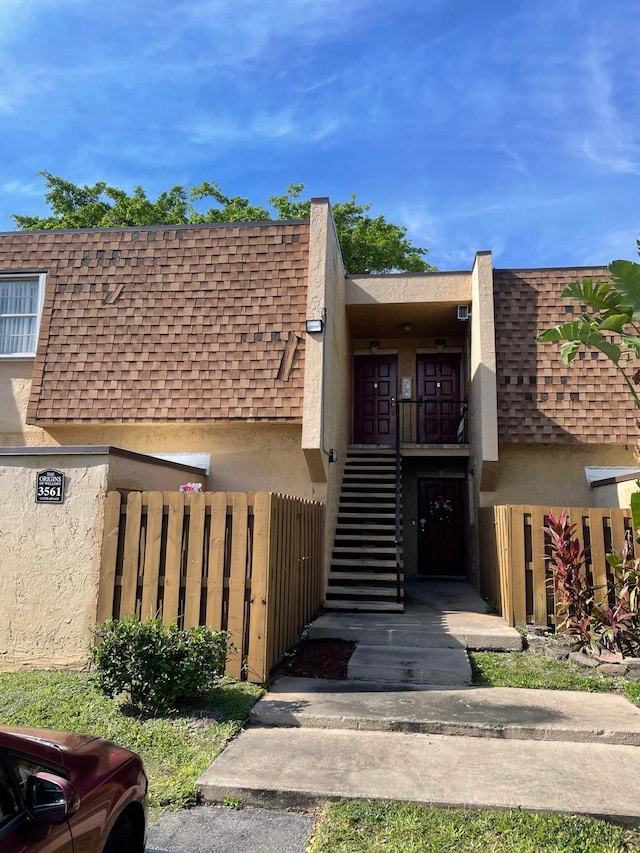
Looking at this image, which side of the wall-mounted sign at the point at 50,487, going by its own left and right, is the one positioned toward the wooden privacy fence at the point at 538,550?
left

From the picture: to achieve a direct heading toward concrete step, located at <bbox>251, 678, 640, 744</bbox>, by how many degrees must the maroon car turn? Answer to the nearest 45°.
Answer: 0° — it already faces it

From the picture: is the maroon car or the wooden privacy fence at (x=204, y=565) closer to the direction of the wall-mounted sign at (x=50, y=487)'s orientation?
the maroon car

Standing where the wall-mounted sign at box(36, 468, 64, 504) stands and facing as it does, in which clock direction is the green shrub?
The green shrub is roughly at 11 o'clock from the wall-mounted sign.

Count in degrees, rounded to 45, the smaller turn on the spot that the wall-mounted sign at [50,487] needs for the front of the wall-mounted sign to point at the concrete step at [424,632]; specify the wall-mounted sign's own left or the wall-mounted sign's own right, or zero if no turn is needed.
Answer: approximately 90° to the wall-mounted sign's own left

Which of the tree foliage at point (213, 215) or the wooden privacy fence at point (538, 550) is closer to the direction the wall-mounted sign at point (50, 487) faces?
the wooden privacy fence

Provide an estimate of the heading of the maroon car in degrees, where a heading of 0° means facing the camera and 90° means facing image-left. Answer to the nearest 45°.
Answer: approximately 225°

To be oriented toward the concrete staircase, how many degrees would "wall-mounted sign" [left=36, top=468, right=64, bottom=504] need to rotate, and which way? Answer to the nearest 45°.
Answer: approximately 135° to its left

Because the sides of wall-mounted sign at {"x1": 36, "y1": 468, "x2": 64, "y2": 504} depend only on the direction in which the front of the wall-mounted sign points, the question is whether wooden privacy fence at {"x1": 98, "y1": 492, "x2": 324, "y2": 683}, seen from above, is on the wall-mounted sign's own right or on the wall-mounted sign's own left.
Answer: on the wall-mounted sign's own left

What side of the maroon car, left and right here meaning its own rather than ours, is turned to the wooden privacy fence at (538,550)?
front

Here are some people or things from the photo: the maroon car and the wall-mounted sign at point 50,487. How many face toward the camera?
1

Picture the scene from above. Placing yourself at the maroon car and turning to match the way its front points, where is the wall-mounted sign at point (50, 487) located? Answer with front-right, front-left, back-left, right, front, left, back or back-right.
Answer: front-left

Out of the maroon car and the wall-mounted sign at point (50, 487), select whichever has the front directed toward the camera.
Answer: the wall-mounted sign

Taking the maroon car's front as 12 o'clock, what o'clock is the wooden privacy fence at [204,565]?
The wooden privacy fence is roughly at 11 o'clock from the maroon car.

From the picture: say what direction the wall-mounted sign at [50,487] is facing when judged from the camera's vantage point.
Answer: facing the viewer
